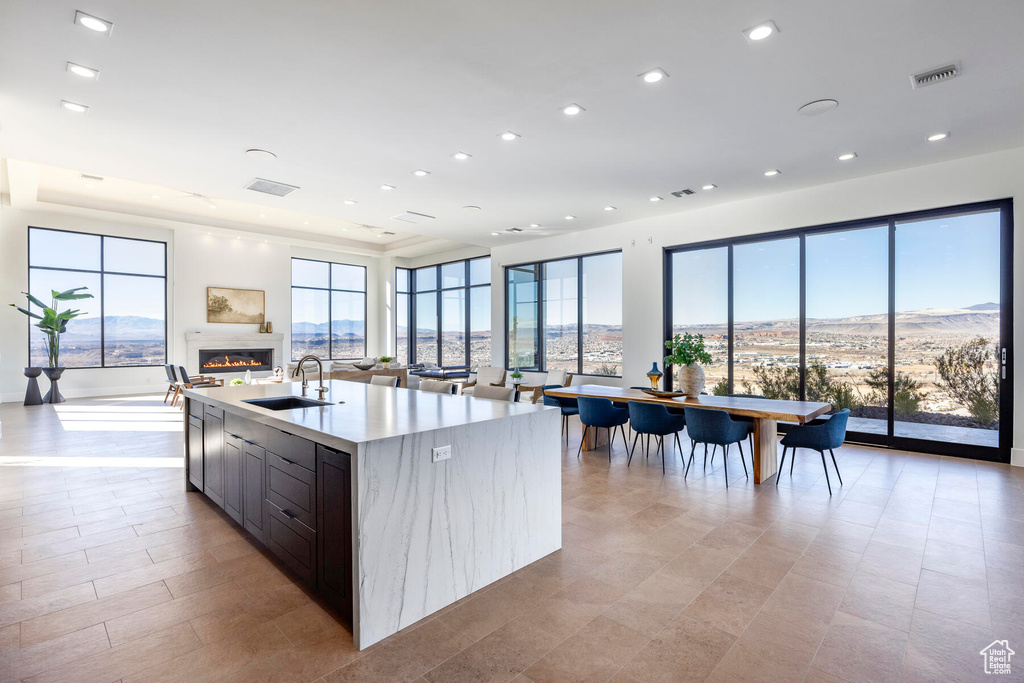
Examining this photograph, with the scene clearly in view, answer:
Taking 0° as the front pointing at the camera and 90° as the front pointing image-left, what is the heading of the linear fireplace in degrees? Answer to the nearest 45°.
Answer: approximately 0°

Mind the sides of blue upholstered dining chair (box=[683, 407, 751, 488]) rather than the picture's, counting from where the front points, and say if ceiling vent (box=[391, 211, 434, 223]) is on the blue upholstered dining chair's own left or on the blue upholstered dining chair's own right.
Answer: on the blue upholstered dining chair's own left

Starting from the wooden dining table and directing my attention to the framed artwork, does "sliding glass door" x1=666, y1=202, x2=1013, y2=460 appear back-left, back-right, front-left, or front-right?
back-right

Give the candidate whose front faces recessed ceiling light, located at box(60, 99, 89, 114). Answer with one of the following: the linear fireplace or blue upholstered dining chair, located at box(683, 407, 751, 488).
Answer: the linear fireplace

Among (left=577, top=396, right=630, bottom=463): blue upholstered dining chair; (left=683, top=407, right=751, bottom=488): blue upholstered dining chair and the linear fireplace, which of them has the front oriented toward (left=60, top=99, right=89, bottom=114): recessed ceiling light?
the linear fireplace

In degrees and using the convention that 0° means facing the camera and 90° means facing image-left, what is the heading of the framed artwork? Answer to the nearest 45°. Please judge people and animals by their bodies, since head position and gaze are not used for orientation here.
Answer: approximately 0°

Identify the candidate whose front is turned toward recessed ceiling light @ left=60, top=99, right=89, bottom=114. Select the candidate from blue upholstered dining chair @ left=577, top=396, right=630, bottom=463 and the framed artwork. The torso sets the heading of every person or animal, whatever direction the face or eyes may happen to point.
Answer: the framed artwork

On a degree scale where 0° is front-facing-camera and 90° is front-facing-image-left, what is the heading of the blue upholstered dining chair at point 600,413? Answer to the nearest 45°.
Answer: approximately 225°

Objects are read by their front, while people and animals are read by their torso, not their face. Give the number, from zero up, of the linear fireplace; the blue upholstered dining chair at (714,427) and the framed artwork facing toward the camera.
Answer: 2

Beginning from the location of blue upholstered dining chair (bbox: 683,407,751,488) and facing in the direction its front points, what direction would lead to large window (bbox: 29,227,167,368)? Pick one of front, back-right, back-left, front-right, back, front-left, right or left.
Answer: back-left

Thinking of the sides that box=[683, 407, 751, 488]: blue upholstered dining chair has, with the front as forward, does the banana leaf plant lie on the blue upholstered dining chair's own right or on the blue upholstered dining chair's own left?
on the blue upholstered dining chair's own left

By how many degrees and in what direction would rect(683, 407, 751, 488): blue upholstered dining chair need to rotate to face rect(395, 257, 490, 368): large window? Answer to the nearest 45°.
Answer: approximately 90° to its left
